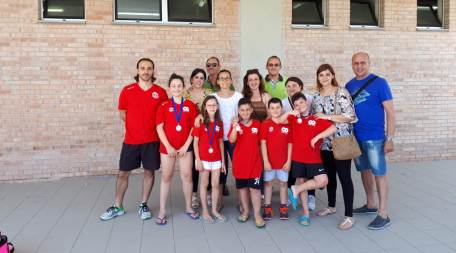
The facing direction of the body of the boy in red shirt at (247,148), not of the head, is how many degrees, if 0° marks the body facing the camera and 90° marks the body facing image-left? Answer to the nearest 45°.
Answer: approximately 0°

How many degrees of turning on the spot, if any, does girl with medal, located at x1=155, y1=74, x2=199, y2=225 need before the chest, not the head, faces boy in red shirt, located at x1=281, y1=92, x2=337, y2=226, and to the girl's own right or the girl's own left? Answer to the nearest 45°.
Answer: approximately 90° to the girl's own left

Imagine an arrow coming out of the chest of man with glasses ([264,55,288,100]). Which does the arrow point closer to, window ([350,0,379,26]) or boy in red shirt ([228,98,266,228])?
the boy in red shirt

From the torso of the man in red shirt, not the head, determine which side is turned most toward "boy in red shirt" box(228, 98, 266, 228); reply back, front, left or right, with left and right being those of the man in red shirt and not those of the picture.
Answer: left

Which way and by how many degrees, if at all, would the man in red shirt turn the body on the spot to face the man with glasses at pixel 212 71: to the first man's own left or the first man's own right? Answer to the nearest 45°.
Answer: approximately 135° to the first man's own left

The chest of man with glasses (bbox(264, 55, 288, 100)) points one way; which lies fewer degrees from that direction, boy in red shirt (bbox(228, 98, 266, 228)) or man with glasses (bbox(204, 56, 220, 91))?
the boy in red shirt
